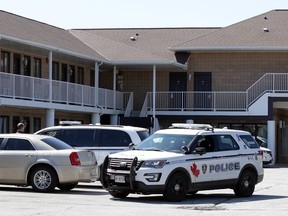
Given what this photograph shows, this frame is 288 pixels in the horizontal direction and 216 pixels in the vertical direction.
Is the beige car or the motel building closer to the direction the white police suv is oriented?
the beige car

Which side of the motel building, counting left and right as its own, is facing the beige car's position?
front

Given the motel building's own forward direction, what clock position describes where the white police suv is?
The white police suv is roughly at 12 o'clock from the motel building.

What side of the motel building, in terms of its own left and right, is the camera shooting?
front

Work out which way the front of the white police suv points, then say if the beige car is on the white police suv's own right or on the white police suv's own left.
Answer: on the white police suv's own right

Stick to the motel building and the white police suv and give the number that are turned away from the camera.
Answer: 0

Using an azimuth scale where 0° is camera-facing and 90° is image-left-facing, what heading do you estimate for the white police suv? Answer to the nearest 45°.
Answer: approximately 45°
